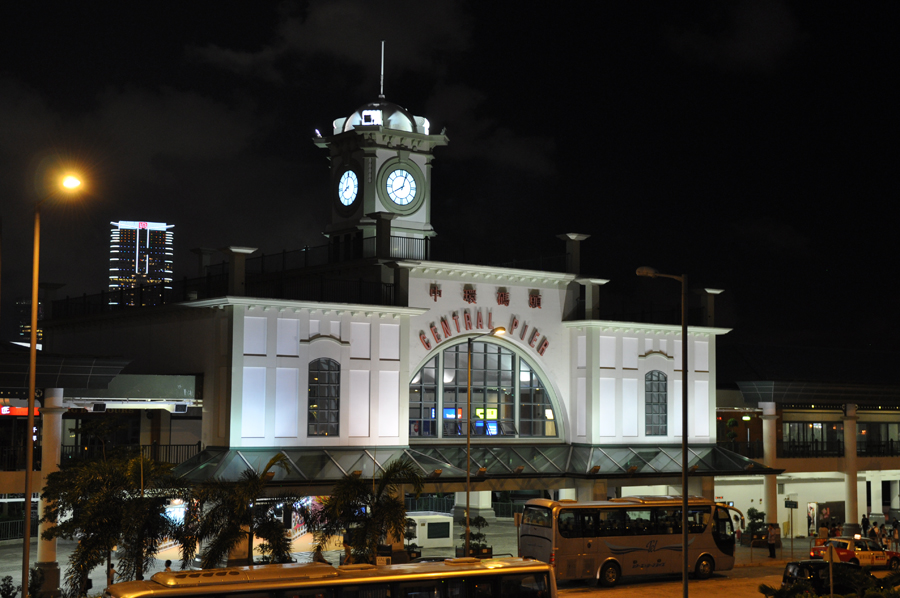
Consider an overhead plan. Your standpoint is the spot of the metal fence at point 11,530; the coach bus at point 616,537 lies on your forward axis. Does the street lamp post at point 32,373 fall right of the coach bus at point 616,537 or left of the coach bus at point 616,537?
right
